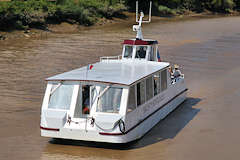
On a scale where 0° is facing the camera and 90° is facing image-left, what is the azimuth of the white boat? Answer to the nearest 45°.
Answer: approximately 45°
